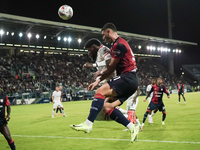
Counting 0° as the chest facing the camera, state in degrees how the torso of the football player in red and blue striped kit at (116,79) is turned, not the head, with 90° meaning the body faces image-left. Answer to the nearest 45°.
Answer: approximately 90°

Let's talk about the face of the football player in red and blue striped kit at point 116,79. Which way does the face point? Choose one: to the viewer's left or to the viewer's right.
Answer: to the viewer's left

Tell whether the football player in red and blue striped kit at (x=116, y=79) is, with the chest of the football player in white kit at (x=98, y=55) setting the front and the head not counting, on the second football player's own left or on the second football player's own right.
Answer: on the second football player's own left
